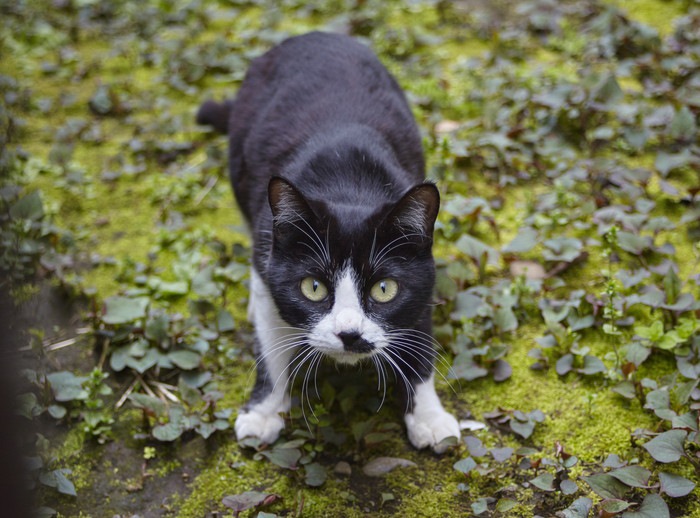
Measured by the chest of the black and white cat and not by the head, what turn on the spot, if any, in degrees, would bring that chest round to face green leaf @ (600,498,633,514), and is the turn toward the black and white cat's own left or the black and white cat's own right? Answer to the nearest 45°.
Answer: approximately 45° to the black and white cat's own left

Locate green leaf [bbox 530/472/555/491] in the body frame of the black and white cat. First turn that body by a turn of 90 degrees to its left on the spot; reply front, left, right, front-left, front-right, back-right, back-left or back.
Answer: front-right

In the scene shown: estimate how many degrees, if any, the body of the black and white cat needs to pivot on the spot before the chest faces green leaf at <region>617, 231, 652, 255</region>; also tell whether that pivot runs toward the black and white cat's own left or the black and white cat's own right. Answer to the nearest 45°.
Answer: approximately 90° to the black and white cat's own left

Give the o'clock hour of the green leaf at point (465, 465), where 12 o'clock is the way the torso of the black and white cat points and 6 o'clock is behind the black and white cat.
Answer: The green leaf is roughly at 11 o'clock from the black and white cat.

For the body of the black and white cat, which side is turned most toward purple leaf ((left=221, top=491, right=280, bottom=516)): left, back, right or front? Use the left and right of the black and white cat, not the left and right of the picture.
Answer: front

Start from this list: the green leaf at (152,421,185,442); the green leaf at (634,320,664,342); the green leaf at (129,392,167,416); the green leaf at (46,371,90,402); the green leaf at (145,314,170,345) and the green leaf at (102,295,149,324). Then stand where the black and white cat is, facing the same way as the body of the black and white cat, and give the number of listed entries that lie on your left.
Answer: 1

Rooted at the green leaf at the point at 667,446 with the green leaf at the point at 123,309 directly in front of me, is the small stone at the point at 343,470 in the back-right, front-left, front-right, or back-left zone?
front-left

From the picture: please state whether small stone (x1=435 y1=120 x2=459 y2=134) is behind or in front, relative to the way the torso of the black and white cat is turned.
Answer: behind

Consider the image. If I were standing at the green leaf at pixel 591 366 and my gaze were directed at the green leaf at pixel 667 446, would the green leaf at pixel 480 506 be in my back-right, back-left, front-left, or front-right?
front-right

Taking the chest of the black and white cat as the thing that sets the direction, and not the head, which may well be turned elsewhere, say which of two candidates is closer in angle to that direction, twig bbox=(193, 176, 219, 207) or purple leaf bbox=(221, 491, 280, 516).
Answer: the purple leaf

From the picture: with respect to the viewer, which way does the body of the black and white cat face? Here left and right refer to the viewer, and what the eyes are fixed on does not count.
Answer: facing the viewer

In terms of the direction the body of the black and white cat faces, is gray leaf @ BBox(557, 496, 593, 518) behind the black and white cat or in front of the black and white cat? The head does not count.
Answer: in front

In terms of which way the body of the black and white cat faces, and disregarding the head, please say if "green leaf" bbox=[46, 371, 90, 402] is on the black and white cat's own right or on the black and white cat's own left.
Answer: on the black and white cat's own right

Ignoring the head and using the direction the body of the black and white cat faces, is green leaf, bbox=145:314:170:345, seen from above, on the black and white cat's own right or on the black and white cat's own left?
on the black and white cat's own right

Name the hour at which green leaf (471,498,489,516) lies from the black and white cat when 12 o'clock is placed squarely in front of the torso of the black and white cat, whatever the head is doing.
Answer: The green leaf is roughly at 11 o'clock from the black and white cat.
